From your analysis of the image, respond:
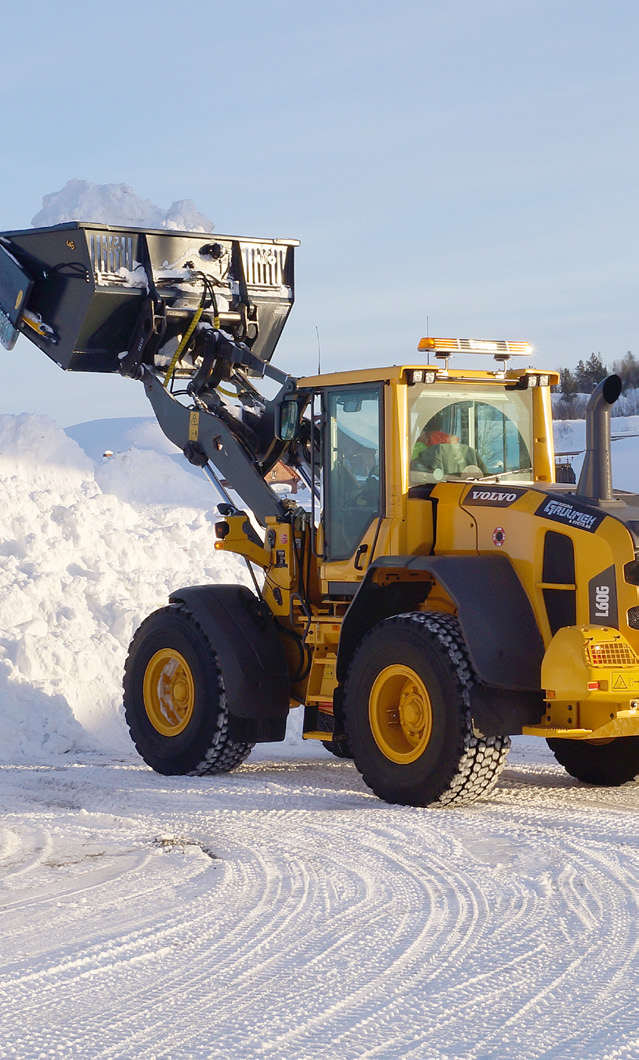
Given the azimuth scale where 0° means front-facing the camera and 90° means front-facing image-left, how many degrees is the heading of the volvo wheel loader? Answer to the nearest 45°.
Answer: approximately 135°

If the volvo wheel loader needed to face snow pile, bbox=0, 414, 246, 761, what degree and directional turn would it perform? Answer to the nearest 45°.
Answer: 0° — it already faces it
